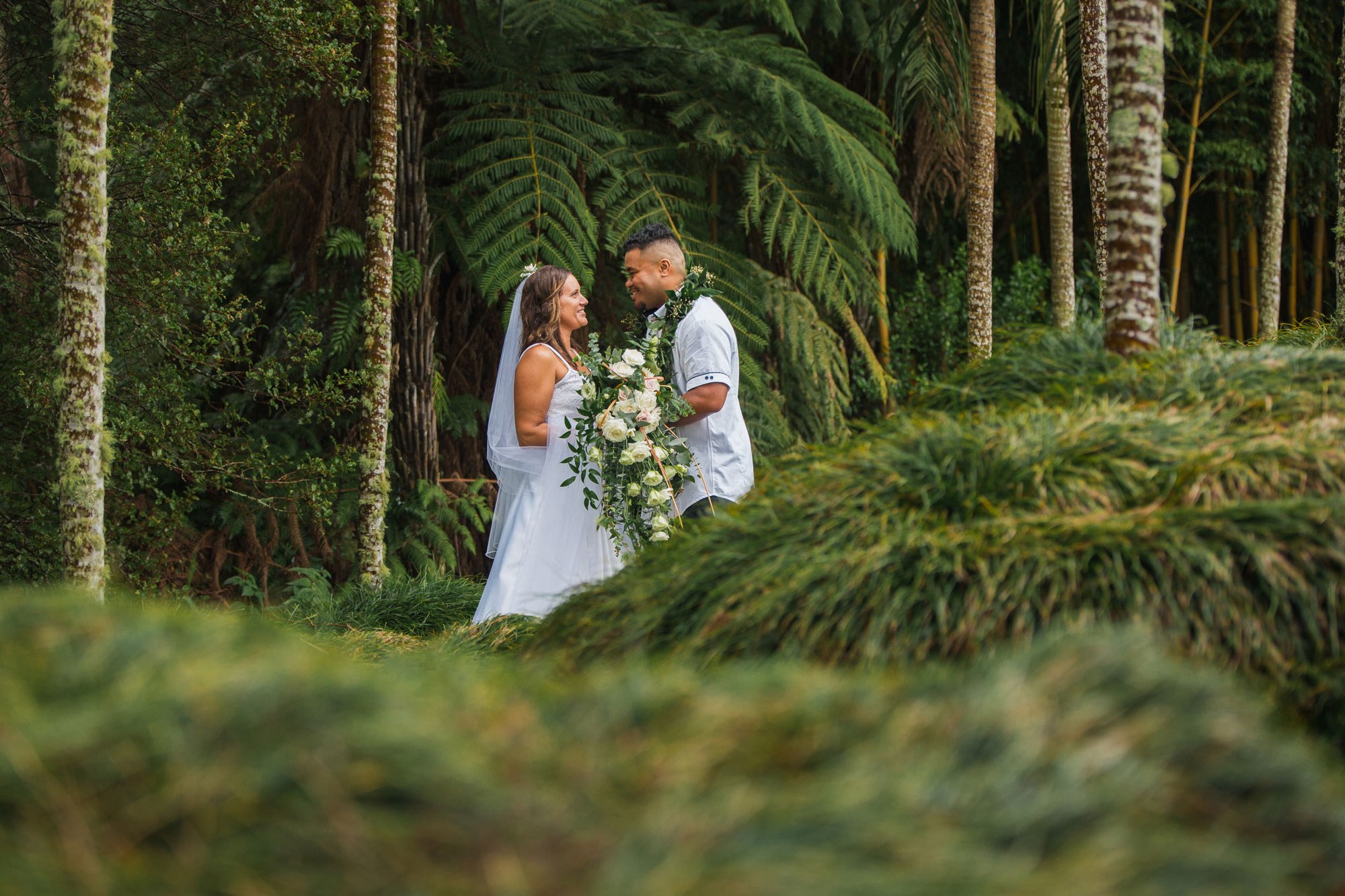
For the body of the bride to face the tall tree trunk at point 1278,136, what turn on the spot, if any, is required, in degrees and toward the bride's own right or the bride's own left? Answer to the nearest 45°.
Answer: approximately 45° to the bride's own left

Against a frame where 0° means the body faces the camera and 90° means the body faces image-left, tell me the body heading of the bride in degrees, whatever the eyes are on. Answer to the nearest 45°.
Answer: approximately 270°

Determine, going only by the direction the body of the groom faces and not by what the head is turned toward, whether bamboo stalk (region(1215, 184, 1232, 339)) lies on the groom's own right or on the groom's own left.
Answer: on the groom's own right

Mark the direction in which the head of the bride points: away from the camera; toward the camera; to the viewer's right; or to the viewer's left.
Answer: to the viewer's right

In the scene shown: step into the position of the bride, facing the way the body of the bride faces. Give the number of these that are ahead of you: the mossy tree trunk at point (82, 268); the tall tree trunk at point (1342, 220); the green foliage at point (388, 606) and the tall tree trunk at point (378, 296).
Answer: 1

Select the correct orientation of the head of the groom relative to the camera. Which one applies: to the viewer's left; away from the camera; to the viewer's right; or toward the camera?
to the viewer's left

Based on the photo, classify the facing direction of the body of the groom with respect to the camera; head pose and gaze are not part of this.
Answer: to the viewer's left

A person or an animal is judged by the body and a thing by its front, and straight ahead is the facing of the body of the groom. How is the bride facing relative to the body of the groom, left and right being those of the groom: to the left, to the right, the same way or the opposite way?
the opposite way

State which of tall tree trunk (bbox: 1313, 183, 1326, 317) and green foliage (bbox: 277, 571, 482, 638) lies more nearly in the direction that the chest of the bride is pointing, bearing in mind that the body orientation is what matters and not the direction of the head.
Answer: the tall tree trunk

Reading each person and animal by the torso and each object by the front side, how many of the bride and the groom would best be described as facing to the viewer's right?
1

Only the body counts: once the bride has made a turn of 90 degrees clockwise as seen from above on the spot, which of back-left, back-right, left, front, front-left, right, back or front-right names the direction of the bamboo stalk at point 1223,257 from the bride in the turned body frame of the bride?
back-left

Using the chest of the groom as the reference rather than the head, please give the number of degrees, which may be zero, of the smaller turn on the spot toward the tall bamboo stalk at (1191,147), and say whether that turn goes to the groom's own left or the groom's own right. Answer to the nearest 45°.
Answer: approximately 135° to the groom's own right
